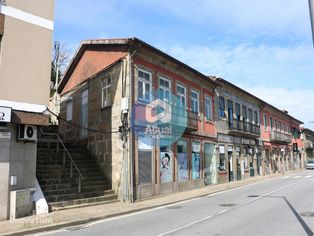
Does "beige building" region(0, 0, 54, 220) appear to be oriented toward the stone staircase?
no

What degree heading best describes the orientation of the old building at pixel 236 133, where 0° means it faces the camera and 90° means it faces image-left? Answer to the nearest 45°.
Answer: approximately 315°

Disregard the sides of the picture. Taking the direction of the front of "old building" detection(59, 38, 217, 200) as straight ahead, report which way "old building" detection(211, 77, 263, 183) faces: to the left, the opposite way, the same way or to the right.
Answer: the same way

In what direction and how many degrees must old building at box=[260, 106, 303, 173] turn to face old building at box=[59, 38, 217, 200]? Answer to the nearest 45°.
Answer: approximately 45° to its right

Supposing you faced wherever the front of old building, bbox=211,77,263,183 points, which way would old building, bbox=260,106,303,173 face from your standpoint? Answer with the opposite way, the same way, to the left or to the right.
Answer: the same way

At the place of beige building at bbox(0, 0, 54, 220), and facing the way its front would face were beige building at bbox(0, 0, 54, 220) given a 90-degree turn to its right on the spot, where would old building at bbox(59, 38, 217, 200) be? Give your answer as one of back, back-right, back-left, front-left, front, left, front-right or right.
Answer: back

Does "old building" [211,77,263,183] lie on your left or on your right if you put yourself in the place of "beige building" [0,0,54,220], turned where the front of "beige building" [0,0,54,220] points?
on your left

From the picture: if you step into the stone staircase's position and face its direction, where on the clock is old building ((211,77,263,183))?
The old building is roughly at 9 o'clock from the stone staircase.

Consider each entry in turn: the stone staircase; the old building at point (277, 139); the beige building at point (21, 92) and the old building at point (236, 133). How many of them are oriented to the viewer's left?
0

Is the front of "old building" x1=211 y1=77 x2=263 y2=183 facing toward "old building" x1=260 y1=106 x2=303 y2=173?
no

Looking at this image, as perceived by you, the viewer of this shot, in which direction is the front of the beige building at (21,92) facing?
facing the viewer and to the right of the viewer

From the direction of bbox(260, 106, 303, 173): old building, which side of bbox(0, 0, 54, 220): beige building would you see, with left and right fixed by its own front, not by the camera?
left

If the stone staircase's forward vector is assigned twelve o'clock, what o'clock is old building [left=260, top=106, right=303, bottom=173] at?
The old building is roughly at 9 o'clock from the stone staircase.

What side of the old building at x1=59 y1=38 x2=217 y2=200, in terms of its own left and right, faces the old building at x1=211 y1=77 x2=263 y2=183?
left

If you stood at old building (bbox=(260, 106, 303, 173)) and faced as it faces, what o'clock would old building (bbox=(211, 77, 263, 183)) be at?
old building (bbox=(211, 77, 263, 183)) is roughly at 2 o'clock from old building (bbox=(260, 106, 303, 173)).

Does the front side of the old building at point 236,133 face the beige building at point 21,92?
no

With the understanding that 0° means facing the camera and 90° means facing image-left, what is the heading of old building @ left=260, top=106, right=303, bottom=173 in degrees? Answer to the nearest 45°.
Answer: approximately 315°

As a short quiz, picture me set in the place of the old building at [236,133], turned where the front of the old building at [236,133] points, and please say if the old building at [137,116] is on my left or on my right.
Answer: on my right
